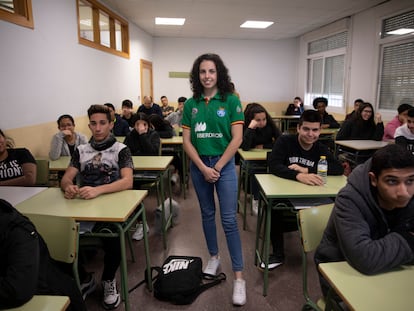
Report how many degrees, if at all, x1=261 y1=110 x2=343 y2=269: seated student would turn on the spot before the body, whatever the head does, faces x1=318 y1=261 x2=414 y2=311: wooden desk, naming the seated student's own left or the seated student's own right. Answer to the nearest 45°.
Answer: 0° — they already face it

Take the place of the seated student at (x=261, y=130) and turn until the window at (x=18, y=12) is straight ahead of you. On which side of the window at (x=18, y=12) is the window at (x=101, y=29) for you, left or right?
right

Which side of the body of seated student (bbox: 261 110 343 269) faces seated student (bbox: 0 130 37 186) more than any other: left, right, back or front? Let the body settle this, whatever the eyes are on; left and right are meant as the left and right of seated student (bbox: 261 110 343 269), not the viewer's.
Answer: right

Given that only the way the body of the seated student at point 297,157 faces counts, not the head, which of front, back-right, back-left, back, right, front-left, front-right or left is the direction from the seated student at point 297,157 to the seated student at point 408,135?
back-left

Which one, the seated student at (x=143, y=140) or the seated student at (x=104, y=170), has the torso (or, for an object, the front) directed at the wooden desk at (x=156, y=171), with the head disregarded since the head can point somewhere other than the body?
the seated student at (x=143, y=140)

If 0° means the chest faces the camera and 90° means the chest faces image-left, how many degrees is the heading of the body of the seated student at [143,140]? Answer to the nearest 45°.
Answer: approximately 0°
